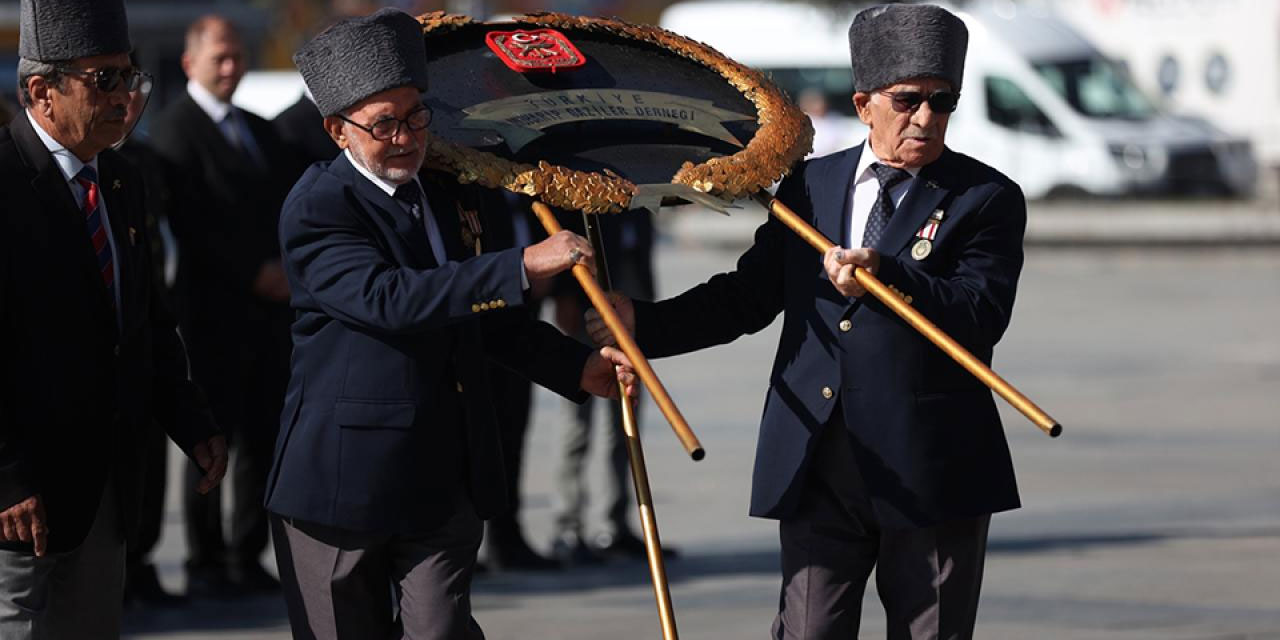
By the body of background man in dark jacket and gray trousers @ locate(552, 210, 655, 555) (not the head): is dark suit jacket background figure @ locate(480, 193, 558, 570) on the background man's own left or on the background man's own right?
on the background man's own right

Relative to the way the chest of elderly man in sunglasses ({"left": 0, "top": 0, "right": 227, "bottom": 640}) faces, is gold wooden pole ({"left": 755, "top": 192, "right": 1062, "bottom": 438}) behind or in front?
in front

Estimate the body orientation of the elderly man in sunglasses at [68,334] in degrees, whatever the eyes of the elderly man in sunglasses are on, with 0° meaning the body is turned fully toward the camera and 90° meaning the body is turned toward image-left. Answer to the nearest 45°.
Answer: approximately 315°

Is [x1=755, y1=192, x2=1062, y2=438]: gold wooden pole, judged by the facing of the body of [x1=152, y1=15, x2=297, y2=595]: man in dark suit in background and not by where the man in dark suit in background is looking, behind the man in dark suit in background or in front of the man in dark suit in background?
in front

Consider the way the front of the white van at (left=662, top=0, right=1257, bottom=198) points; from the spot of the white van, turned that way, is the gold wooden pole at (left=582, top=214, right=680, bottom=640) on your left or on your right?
on your right

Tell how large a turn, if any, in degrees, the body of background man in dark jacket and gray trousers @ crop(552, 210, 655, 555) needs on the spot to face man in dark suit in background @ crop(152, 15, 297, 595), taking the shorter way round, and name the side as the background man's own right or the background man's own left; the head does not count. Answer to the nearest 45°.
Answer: approximately 90° to the background man's own right

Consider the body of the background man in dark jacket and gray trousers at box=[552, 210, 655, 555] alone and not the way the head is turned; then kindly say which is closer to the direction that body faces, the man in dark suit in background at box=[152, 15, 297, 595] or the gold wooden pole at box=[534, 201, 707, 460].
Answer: the gold wooden pole

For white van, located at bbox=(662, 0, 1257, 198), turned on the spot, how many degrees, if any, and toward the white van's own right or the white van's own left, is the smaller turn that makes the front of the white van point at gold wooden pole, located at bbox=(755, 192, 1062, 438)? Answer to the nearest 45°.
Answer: approximately 45° to the white van's own right
